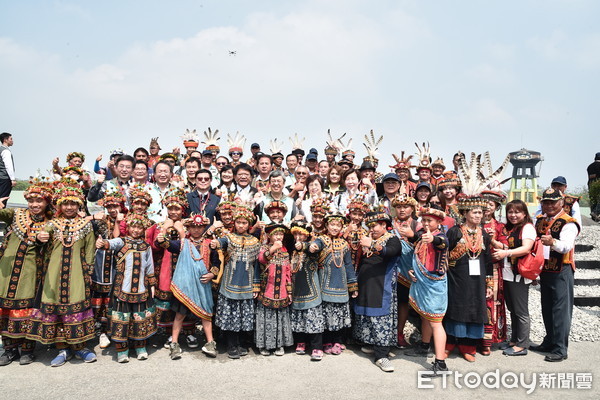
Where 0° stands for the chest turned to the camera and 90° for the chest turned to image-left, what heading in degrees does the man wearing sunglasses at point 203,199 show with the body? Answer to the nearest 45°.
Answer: approximately 0°

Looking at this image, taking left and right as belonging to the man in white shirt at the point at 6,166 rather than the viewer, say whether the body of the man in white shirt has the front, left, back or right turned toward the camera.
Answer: right

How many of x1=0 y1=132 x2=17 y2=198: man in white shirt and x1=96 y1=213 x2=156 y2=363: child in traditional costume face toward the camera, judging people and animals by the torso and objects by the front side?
1

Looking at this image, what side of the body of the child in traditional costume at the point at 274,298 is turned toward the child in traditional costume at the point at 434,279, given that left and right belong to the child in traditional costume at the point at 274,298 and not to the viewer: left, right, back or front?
left
